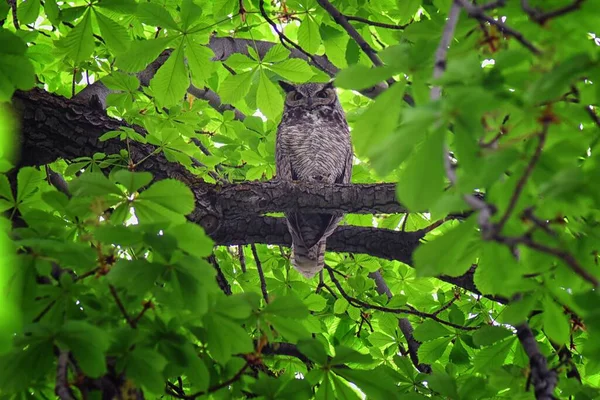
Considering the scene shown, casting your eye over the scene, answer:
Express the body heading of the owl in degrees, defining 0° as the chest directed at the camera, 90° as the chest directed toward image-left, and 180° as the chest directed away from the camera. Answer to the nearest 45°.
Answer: approximately 0°
